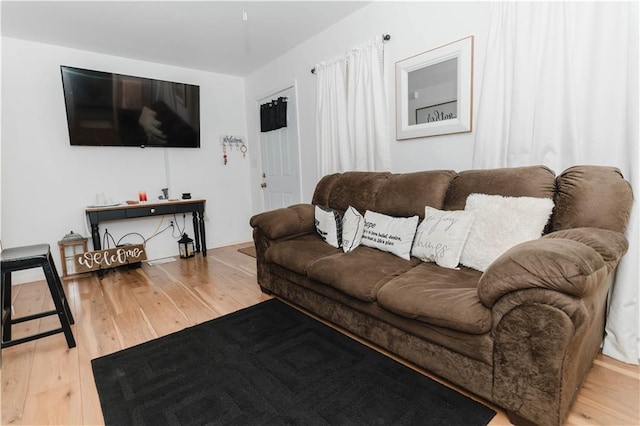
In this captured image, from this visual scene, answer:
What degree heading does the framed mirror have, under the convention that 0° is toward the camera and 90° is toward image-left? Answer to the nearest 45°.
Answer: approximately 45°

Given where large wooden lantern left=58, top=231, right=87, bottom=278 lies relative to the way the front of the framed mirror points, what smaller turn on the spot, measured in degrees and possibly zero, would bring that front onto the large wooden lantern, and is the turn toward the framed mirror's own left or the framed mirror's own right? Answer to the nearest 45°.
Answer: approximately 45° to the framed mirror's own right

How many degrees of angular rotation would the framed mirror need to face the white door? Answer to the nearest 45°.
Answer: approximately 90° to its right

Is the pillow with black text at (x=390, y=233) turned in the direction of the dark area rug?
yes

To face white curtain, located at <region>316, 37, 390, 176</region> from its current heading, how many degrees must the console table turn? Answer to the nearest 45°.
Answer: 0° — it already faces it

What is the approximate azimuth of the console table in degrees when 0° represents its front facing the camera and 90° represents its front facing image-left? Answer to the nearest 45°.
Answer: approximately 315°

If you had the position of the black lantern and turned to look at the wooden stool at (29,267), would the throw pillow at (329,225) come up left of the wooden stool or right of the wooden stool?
left

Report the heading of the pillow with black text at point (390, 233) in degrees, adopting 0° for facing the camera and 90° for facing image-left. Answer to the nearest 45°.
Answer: approximately 45°

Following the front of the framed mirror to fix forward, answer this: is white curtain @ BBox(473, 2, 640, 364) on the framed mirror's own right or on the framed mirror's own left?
on the framed mirror's own left

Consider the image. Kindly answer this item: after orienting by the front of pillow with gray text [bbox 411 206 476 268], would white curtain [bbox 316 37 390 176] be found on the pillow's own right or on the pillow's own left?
on the pillow's own right
